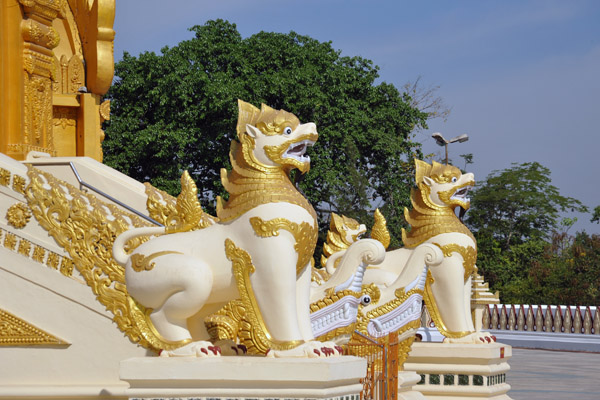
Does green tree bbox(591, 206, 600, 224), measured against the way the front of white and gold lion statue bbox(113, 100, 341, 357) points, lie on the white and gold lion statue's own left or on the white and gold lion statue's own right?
on the white and gold lion statue's own left

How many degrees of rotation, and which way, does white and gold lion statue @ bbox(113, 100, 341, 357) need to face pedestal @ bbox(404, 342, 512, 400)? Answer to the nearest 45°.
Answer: approximately 45° to its left

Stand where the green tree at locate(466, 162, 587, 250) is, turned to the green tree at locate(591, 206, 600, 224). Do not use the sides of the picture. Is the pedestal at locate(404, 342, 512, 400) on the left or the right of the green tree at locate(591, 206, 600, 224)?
right

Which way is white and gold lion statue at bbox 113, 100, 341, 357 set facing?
to the viewer's right

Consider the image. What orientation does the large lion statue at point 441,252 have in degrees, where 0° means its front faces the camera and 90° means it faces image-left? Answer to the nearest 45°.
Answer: approximately 270°

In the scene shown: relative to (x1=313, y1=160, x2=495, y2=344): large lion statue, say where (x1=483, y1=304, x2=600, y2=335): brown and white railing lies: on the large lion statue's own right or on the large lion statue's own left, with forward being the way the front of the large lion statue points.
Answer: on the large lion statue's own left

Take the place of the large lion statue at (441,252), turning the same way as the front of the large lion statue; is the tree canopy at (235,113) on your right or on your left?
on your left

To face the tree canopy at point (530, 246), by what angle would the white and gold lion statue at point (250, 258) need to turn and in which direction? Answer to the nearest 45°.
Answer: approximately 90° to its left

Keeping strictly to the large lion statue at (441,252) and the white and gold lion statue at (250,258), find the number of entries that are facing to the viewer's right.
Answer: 2

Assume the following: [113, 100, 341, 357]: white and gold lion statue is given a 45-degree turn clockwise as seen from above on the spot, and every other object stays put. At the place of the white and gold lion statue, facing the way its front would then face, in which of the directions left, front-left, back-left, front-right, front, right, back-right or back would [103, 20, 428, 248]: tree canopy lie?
back-left

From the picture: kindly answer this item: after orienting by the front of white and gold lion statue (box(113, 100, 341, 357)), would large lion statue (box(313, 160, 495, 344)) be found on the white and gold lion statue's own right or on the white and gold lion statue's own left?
on the white and gold lion statue's own left
